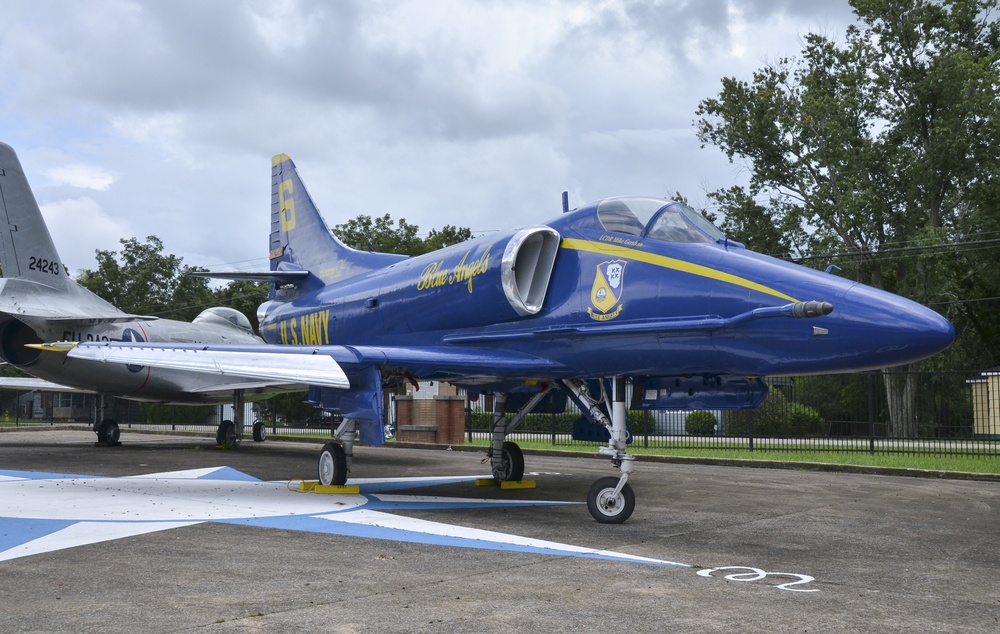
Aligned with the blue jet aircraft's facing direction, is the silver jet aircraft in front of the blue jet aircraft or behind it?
behind

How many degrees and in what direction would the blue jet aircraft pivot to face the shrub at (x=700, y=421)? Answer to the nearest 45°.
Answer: approximately 135° to its left

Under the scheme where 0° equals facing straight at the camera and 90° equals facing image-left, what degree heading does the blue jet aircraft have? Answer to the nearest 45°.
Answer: approximately 315°

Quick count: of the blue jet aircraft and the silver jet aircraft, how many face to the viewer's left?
0

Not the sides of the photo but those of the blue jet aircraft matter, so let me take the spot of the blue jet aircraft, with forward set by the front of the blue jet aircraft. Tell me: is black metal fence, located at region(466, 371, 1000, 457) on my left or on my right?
on my left

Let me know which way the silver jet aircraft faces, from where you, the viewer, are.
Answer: facing away from the viewer and to the right of the viewer

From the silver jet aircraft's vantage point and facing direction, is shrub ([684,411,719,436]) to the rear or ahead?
ahead

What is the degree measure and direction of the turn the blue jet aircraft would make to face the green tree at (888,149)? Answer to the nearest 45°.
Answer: approximately 90° to its left

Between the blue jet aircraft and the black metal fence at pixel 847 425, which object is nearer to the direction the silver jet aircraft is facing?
the black metal fence

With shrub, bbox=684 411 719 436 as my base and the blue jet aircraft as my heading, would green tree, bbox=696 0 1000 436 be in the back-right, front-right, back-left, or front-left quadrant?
back-left
